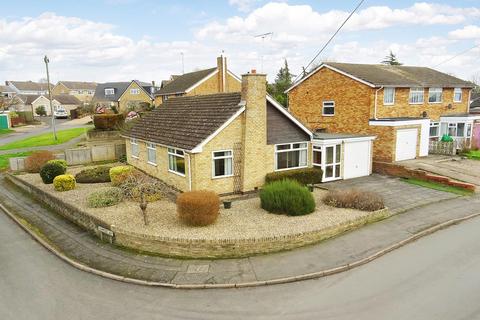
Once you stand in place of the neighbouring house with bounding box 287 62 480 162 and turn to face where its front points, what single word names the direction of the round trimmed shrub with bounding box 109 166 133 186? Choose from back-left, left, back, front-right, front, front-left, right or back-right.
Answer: right

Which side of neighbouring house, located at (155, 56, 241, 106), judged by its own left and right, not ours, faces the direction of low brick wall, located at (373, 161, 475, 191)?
left

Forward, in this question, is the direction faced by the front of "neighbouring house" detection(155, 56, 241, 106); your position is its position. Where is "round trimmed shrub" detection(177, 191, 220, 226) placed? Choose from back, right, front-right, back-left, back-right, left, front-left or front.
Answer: front-left

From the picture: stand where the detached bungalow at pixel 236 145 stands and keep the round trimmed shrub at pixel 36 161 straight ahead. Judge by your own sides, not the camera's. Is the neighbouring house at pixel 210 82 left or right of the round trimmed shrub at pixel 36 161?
right

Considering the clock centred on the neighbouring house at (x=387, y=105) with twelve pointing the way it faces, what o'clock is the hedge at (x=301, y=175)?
The hedge is roughly at 2 o'clock from the neighbouring house.

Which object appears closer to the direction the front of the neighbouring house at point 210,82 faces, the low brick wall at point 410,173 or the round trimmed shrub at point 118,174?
the round trimmed shrub

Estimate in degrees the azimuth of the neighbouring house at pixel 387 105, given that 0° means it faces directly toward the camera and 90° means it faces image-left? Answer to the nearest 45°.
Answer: approximately 315°

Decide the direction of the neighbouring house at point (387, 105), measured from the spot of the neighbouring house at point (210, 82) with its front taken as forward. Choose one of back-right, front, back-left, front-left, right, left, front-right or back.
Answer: left

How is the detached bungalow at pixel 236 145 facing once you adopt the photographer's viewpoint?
facing the viewer and to the right of the viewer

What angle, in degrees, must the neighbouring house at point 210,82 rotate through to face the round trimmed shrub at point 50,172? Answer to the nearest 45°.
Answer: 0° — it already faces it

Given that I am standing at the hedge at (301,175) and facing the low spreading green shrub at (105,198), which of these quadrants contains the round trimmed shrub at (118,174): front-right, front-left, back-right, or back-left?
front-right

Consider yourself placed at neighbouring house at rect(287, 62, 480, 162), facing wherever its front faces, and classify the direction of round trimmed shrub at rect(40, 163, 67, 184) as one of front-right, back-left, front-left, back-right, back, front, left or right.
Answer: right

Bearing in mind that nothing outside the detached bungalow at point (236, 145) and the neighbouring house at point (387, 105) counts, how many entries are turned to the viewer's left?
0

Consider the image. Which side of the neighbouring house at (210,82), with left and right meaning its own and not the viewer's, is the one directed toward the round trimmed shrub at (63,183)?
front

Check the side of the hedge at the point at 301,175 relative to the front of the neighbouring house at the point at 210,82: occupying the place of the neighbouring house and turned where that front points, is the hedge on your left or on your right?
on your left

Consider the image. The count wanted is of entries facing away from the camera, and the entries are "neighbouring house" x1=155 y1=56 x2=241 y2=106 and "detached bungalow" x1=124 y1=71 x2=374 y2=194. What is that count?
0
